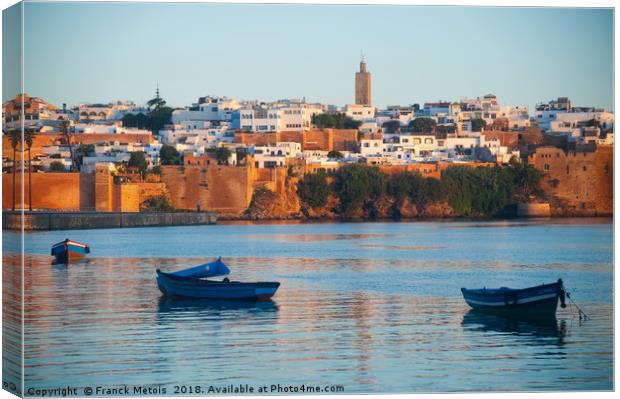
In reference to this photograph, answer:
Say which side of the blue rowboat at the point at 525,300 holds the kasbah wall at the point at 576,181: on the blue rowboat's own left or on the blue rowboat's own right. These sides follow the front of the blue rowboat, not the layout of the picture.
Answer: on the blue rowboat's own left

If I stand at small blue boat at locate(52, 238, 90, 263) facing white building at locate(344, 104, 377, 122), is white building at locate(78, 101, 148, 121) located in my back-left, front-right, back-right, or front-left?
front-left

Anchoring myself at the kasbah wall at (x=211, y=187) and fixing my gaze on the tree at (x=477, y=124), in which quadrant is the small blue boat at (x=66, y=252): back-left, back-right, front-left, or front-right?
back-right

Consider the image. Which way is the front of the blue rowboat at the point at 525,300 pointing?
to the viewer's right

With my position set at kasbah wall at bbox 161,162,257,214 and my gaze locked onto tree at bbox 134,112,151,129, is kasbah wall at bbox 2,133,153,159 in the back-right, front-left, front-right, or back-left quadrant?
front-left

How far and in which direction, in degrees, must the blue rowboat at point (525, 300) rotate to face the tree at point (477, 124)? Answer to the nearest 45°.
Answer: approximately 90° to its left
